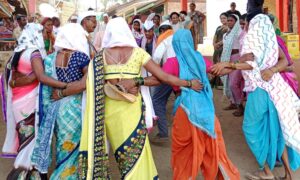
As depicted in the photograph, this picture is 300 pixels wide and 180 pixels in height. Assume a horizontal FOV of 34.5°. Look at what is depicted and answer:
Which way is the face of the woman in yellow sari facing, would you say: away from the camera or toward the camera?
away from the camera

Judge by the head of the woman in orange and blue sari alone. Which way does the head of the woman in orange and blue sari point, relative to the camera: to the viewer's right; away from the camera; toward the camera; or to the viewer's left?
away from the camera

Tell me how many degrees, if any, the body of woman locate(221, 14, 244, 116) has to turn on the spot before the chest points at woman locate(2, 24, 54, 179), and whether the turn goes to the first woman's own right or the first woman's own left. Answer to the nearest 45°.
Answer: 0° — they already face them

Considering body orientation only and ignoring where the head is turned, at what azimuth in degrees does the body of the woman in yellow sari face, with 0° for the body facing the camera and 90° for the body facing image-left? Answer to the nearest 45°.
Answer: approximately 180°

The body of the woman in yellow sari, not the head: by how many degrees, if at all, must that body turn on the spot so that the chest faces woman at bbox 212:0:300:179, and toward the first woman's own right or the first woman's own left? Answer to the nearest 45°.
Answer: approximately 45° to the first woman's own right

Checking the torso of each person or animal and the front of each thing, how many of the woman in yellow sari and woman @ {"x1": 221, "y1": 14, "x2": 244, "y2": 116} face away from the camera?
1

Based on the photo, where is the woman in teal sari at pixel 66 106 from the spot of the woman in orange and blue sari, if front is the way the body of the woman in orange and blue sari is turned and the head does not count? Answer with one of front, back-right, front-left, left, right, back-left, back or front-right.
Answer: front-left

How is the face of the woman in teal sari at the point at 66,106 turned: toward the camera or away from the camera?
away from the camera

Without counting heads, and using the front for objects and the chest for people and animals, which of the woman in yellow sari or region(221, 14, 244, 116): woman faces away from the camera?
the woman in yellow sari

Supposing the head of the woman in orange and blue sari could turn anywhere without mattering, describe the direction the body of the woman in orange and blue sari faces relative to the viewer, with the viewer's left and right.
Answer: facing away from the viewer and to the left of the viewer
